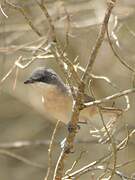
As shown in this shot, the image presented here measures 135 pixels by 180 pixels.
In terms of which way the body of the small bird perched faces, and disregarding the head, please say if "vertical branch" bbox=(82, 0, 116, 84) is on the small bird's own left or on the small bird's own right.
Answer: on the small bird's own left

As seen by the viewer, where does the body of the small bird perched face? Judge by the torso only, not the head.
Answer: to the viewer's left
